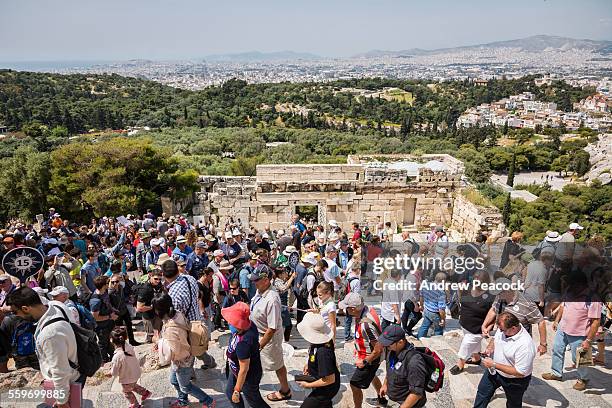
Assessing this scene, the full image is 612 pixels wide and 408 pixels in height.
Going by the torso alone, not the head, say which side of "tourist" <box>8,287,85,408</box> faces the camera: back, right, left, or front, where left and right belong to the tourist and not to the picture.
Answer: left

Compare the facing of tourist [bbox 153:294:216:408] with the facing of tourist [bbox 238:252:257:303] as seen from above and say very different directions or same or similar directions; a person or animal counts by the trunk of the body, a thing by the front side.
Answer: very different directions

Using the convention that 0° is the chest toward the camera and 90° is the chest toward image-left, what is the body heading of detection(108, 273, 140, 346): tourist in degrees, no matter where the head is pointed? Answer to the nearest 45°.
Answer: approximately 315°

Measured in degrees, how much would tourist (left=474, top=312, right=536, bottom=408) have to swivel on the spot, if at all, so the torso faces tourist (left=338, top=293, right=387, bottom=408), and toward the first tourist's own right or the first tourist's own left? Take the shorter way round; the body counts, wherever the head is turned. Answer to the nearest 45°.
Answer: approximately 45° to the first tourist's own right

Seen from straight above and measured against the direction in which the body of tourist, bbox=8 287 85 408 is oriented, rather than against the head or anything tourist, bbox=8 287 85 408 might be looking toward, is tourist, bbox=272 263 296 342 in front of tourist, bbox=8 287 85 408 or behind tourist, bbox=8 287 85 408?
behind

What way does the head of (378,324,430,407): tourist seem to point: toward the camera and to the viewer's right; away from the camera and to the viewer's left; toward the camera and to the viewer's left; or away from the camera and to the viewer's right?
toward the camera and to the viewer's left

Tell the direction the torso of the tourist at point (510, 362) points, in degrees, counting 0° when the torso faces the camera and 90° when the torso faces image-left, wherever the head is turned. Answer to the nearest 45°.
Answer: approximately 45°

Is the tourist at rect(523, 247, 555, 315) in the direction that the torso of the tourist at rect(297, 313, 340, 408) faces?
no

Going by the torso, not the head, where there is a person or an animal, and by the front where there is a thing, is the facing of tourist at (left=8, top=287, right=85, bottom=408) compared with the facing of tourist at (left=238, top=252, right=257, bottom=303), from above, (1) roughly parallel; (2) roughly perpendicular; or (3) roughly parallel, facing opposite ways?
roughly parallel, facing opposite ways

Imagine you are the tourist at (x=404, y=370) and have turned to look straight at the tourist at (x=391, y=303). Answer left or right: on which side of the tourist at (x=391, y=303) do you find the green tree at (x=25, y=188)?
left
